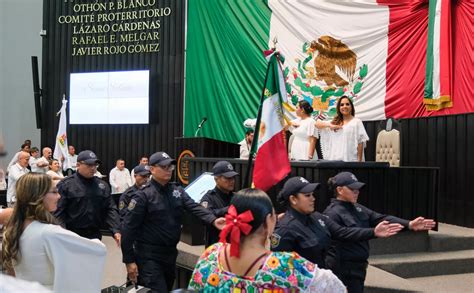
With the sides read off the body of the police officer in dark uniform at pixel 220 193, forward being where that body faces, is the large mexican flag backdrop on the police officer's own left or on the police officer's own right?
on the police officer's own left

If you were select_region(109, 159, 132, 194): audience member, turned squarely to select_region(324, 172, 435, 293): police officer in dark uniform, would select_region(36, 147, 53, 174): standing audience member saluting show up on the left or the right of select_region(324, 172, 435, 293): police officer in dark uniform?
right

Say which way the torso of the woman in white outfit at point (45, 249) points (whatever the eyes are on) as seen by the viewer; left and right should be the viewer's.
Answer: facing away from the viewer and to the right of the viewer

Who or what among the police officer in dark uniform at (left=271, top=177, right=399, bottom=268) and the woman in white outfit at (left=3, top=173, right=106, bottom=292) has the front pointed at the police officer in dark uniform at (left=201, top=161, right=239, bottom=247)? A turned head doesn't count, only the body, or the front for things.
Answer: the woman in white outfit

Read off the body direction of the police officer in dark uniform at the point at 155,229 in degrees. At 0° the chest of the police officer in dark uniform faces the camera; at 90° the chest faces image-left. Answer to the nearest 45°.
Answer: approximately 315°

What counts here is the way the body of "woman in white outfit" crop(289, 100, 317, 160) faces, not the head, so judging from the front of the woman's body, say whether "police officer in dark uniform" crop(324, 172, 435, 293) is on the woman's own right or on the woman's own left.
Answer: on the woman's own left

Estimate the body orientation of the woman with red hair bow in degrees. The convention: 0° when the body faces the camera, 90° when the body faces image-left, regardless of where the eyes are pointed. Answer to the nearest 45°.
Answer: approximately 225°

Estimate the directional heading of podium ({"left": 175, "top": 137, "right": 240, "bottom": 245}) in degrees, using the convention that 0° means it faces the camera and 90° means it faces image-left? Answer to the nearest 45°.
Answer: approximately 45°

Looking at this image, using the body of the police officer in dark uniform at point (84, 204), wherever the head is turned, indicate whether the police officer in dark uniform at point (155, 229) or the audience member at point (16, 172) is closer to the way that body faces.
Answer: the police officer in dark uniform

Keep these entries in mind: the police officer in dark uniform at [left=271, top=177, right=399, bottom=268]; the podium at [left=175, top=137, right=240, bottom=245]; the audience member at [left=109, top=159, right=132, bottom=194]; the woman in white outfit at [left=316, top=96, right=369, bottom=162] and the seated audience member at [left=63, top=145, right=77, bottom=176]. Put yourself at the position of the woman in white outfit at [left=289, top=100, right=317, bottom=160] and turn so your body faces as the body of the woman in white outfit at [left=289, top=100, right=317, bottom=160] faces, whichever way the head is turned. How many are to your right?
3
